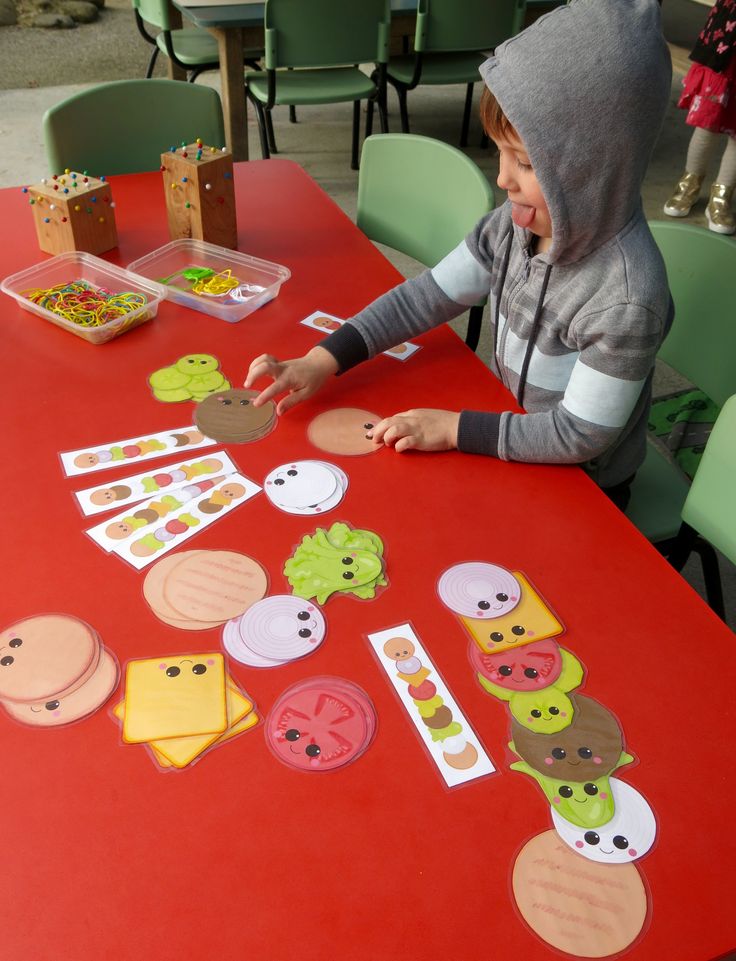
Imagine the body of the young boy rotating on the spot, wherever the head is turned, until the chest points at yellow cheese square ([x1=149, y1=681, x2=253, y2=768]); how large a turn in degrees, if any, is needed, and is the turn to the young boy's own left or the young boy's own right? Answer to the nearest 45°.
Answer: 0° — they already face it

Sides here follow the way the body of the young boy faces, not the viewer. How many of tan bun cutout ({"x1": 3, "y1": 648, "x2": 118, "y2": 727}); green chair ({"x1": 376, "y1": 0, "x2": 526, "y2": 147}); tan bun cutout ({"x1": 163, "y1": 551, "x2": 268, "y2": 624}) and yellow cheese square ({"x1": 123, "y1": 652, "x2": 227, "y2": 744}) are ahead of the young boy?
3

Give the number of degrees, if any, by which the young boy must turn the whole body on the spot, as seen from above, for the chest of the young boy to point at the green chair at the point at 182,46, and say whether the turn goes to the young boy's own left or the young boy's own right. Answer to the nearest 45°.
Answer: approximately 90° to the young boy's own right

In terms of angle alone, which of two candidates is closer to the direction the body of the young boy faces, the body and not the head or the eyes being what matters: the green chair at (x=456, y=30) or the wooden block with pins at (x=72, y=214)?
the wooden block with pins

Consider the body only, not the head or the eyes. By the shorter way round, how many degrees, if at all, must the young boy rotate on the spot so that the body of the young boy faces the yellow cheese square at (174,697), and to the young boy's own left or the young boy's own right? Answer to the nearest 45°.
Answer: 0° — they already face it

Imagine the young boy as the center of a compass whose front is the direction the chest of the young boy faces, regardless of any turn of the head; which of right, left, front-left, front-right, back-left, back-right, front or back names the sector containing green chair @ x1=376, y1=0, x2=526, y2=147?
back-right

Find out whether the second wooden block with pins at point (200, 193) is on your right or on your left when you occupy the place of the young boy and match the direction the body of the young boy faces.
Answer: on your right

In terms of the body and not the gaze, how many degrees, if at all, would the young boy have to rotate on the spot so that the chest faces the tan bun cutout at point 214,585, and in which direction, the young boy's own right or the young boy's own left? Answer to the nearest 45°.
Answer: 0° — they already face it

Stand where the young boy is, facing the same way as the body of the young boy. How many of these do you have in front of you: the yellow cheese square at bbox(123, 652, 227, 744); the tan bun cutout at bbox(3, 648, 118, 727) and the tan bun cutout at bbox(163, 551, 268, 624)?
3

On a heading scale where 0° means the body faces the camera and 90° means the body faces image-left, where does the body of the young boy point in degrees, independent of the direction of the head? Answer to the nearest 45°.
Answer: approximately 45°
